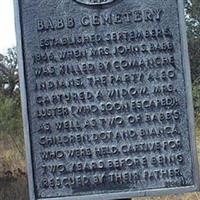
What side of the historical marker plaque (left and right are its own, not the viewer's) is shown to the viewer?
front
